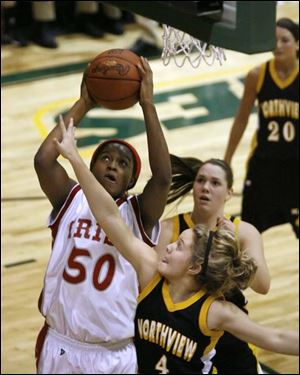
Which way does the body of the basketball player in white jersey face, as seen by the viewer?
toward the camera
